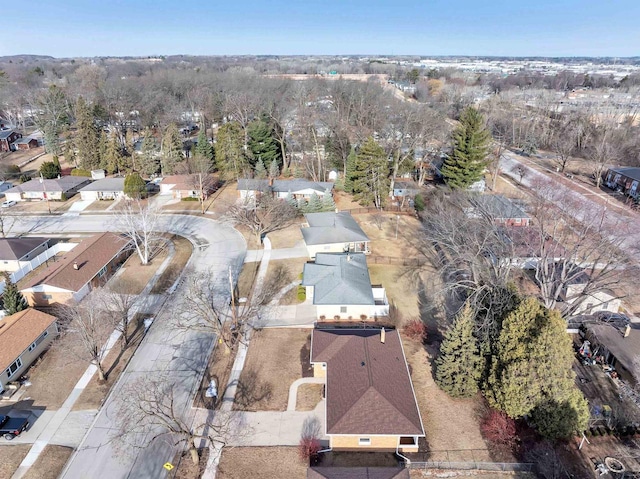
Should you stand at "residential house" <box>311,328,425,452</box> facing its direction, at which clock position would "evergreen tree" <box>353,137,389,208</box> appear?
The evergreen tree is roughly at 3 o'clock from the residential house.

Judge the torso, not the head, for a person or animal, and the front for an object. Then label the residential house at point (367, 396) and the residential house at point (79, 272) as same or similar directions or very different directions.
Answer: very different directions

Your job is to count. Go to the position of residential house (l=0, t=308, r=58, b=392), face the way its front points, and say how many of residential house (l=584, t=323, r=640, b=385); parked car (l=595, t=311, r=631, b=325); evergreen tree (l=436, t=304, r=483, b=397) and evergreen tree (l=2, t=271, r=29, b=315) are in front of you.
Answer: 3

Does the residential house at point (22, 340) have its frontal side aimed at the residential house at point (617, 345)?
yes

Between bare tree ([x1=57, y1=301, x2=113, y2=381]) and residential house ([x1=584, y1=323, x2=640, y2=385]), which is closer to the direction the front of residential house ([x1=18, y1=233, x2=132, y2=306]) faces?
the residential house

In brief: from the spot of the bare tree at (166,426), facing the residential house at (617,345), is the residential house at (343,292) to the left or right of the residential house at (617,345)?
left

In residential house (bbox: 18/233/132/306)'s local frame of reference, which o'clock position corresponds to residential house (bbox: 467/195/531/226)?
residential house (bbox: 467/195/531/226) is roughly at 11 o'clock from residential house (bbox: 18/233/132/306).

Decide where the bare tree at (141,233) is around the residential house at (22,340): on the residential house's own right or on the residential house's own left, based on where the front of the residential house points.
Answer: on the residential house's own left

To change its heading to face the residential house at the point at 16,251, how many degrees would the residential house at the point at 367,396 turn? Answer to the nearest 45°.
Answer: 0° — it already faces it

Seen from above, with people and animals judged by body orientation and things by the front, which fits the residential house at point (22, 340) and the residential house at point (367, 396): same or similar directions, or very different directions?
very different directions

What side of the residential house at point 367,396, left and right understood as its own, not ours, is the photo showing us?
left

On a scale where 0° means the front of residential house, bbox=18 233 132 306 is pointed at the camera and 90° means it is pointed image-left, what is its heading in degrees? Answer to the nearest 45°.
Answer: approximately 315°

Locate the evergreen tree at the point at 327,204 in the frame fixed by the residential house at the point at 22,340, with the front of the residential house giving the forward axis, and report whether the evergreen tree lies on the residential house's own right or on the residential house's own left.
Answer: on the residential house's own left

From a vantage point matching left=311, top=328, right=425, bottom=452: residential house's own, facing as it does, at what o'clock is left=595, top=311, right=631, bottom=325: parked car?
The parked car is roughly at 5 o'clock from the residential house.
